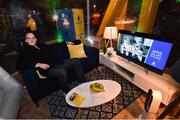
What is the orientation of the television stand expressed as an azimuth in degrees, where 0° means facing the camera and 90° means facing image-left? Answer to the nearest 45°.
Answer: approximately 45°

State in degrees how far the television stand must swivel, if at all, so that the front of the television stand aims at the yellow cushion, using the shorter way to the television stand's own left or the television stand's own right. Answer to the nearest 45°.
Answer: approximately 45° to the television stand's own right

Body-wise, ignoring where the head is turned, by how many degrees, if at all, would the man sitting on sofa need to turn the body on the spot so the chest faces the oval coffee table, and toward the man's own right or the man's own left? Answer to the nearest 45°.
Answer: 0° — they already face it

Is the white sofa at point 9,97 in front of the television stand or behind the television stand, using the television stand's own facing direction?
in front

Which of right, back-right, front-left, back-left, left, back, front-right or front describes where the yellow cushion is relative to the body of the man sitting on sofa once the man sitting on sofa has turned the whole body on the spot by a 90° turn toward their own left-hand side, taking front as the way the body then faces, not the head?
front

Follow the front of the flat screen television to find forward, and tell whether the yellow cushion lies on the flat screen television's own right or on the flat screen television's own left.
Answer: on the flat screen television's own right

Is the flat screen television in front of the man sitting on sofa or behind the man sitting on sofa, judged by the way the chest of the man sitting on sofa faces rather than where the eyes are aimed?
in front

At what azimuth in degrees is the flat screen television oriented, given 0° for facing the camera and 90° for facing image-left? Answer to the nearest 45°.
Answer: approximately 45°
